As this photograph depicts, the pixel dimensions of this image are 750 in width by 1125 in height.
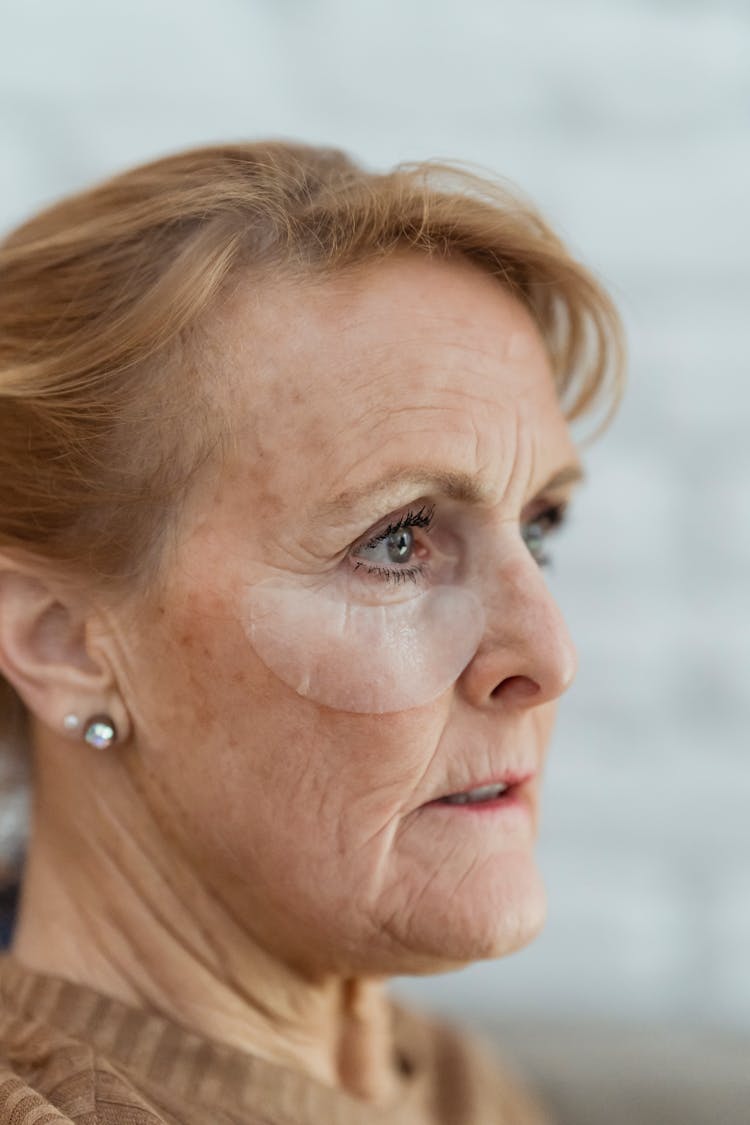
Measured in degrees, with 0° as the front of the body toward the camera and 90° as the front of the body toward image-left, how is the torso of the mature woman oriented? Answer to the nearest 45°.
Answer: approximately 315°
